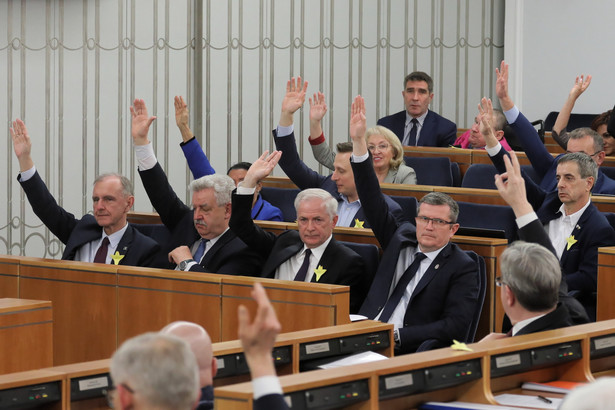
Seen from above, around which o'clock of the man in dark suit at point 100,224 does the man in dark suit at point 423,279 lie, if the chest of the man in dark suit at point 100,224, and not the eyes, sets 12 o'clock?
the man in dark suit at point 423,279 is roughly at 9 o'clock from the man in dark suit at point 100,224.

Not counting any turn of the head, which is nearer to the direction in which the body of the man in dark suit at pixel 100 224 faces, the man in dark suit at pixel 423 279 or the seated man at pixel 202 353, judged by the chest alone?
the seated man

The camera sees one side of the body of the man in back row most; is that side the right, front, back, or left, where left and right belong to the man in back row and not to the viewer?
front

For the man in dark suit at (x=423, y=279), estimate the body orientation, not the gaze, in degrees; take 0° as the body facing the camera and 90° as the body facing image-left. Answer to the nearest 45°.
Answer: approximately 45°

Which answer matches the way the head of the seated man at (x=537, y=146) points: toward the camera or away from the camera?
toward the camera

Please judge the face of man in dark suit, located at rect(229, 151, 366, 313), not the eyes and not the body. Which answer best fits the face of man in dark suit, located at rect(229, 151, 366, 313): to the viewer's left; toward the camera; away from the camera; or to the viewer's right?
toward the camera

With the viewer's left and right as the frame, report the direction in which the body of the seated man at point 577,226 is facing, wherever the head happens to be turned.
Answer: facing the viewer and to the left of the viewer

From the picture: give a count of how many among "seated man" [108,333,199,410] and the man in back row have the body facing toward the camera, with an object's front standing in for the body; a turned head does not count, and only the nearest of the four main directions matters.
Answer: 1

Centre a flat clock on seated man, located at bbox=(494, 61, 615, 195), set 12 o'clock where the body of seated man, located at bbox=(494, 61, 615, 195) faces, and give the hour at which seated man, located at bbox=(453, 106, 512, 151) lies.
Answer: seated man, located at bbox=(453, 106, 512, 151) is roughly at 4 o'clock from seated man, located at bbox=(494, 61, 615, 195).

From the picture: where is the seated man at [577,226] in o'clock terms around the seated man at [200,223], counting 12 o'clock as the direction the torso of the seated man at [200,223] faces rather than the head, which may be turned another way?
the seated man at [577,226] is roughly at 8 o'clock from the seated man at [200,223].

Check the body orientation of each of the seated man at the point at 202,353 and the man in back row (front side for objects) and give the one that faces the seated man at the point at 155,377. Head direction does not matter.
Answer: the man in back row

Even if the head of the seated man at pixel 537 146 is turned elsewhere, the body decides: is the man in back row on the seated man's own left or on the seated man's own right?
on the seated man's own right

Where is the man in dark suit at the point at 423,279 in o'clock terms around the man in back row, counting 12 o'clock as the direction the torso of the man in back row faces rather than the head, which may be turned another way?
The man in dark suit is roughly at 12 o'clock from the man in back row.

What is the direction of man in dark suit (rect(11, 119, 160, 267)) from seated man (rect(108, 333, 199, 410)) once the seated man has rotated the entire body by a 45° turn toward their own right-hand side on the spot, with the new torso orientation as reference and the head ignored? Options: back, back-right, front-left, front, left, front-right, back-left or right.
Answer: front

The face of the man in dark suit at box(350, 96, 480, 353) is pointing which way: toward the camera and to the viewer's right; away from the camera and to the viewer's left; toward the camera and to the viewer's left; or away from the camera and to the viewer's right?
toward the camera and to the viewer's left
